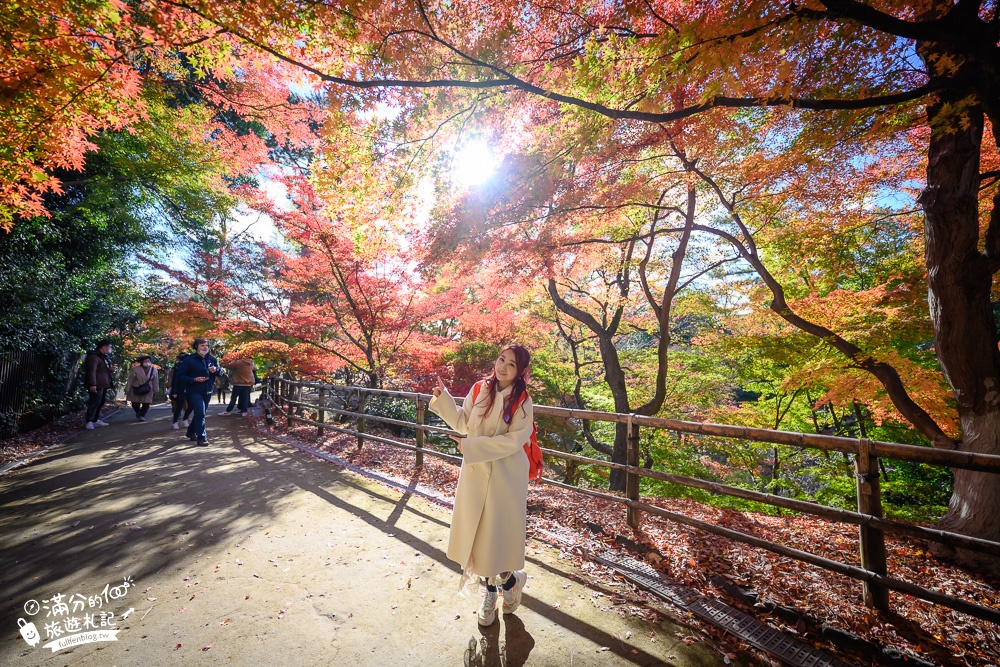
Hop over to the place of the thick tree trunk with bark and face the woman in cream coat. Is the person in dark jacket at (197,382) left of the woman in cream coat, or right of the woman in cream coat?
right

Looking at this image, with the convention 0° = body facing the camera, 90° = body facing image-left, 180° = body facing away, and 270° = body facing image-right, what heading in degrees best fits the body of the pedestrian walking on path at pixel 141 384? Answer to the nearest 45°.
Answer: approximately 0°

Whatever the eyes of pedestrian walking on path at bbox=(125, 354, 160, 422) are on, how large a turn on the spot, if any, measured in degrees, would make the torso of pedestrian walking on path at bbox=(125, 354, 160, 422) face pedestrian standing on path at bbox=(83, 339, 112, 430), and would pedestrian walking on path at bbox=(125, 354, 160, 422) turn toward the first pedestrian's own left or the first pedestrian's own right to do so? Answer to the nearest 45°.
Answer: approximately 45° to the first pedestrian's own right

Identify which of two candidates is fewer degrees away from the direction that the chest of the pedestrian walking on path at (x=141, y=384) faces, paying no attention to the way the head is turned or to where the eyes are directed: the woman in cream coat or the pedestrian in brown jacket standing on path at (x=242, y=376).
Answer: the woman in cream coat

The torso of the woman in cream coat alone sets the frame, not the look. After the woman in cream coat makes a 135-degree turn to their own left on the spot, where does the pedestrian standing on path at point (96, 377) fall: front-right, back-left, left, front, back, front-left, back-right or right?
back-left
